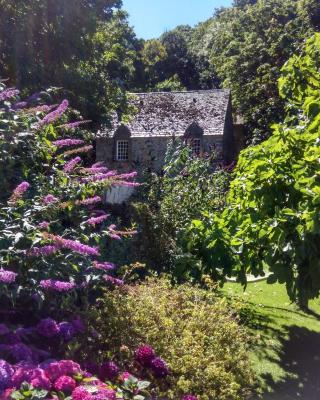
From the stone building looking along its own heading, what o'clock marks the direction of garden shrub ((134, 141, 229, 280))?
The garden shrub is roughly at 12 o'clock from the stone building.

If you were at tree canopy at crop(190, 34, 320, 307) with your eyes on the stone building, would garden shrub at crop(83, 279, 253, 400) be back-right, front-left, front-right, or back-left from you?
back-left

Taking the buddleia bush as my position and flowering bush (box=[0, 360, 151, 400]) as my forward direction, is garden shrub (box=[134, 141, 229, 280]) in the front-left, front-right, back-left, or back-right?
back-left

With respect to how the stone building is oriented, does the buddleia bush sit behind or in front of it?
in front

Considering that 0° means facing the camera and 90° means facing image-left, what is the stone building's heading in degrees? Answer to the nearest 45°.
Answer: approximately 0°

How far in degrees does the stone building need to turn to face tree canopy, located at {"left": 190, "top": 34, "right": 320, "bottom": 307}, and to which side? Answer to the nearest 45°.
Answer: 0° — it already faces it

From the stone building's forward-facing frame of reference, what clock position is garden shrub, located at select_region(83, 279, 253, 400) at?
The garden shrub is roughly at 12 o'clock from the stone building.

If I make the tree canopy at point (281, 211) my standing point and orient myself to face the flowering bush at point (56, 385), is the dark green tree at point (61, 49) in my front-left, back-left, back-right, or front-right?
back-right

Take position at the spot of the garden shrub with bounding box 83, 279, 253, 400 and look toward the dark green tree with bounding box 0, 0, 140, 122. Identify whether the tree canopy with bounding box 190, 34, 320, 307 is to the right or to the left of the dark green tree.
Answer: right

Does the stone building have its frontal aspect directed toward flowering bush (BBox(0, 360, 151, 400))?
yes
